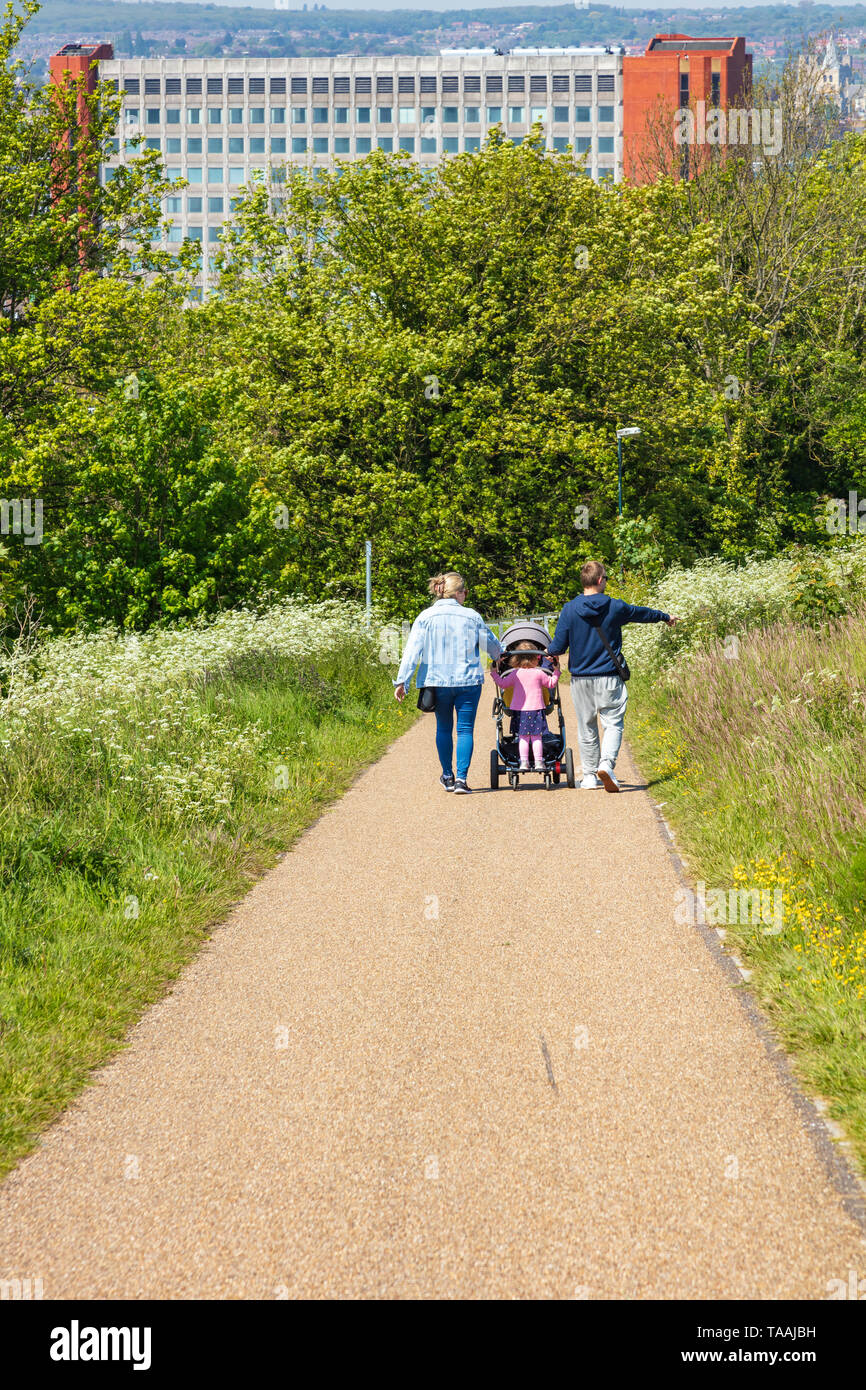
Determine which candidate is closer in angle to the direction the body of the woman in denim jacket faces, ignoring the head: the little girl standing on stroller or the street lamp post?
the street lamp post

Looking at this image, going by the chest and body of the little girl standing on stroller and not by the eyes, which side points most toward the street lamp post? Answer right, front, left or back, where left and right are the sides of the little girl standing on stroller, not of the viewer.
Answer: front

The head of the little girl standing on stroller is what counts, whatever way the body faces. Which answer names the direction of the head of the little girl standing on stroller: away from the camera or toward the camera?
away from the camera

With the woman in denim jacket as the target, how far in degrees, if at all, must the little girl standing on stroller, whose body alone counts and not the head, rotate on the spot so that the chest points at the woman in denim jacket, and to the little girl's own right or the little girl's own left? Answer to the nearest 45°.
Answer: approximately 90° to the little girl's own left

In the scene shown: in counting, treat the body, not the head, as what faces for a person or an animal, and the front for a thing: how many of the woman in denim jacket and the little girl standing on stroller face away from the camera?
2

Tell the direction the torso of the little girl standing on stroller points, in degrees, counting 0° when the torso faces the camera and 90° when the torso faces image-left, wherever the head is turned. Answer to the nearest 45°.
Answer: approximately 180°

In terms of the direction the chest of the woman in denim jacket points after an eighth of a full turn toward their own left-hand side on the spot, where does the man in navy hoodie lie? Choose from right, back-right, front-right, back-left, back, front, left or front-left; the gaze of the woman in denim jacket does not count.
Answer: back-right

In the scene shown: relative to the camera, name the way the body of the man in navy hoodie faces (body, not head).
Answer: away from the camera

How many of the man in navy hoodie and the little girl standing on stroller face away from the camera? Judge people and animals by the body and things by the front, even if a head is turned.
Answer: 2

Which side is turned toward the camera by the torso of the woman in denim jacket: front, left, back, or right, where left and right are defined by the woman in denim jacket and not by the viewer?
back

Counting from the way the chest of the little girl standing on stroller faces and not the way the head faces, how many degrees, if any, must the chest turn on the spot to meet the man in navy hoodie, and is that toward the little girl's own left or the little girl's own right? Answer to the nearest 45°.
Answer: approximately 90° to the little girl's own right
